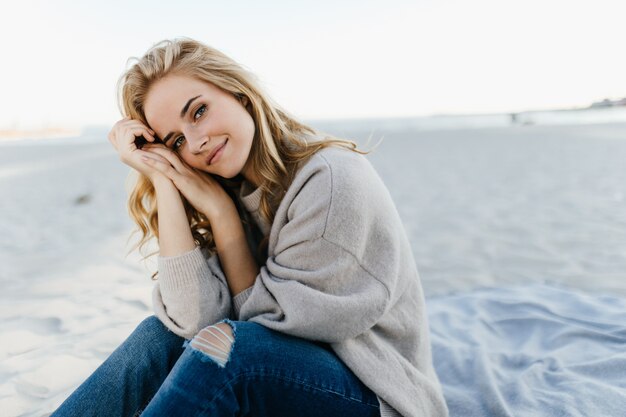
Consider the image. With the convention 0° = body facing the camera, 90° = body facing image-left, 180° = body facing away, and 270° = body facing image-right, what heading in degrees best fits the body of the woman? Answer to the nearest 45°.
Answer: approximately 45°
